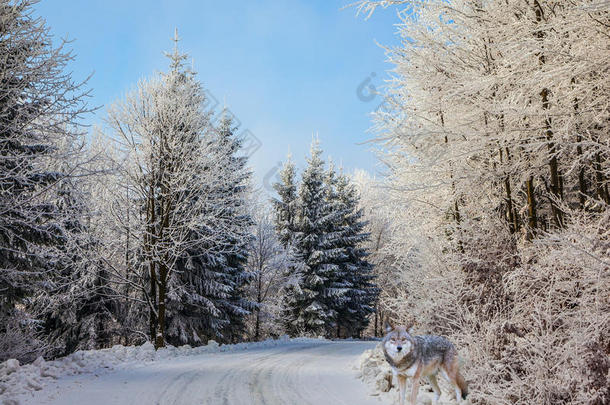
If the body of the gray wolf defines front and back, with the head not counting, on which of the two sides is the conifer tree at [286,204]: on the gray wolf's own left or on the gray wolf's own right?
on the gray wolf's own right

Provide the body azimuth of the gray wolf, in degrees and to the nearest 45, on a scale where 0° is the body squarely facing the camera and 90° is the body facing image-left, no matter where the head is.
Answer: approximately 45°

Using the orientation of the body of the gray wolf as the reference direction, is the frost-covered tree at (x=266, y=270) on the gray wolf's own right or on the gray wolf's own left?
on the gray wolf's own right

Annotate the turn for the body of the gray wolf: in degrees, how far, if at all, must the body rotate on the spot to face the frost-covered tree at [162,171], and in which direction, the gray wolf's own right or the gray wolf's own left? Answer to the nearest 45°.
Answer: approximately 90° to the gray wolf's own right

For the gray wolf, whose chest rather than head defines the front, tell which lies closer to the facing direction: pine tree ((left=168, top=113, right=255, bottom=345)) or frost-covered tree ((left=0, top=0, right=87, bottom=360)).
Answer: the frost-covered tree

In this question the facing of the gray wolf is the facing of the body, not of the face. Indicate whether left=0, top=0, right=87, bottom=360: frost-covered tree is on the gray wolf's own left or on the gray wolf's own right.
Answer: on the gray wolf's own right

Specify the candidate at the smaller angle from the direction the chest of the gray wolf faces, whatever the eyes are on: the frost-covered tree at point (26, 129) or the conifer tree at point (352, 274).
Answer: the frost-covered tree

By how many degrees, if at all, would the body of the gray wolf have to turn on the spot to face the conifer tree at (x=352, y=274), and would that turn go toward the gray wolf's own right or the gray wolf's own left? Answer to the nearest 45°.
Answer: approximately 135° to the gray wolf's own right

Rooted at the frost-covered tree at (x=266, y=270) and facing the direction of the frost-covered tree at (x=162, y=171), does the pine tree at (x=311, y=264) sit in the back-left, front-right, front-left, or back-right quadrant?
back-left
